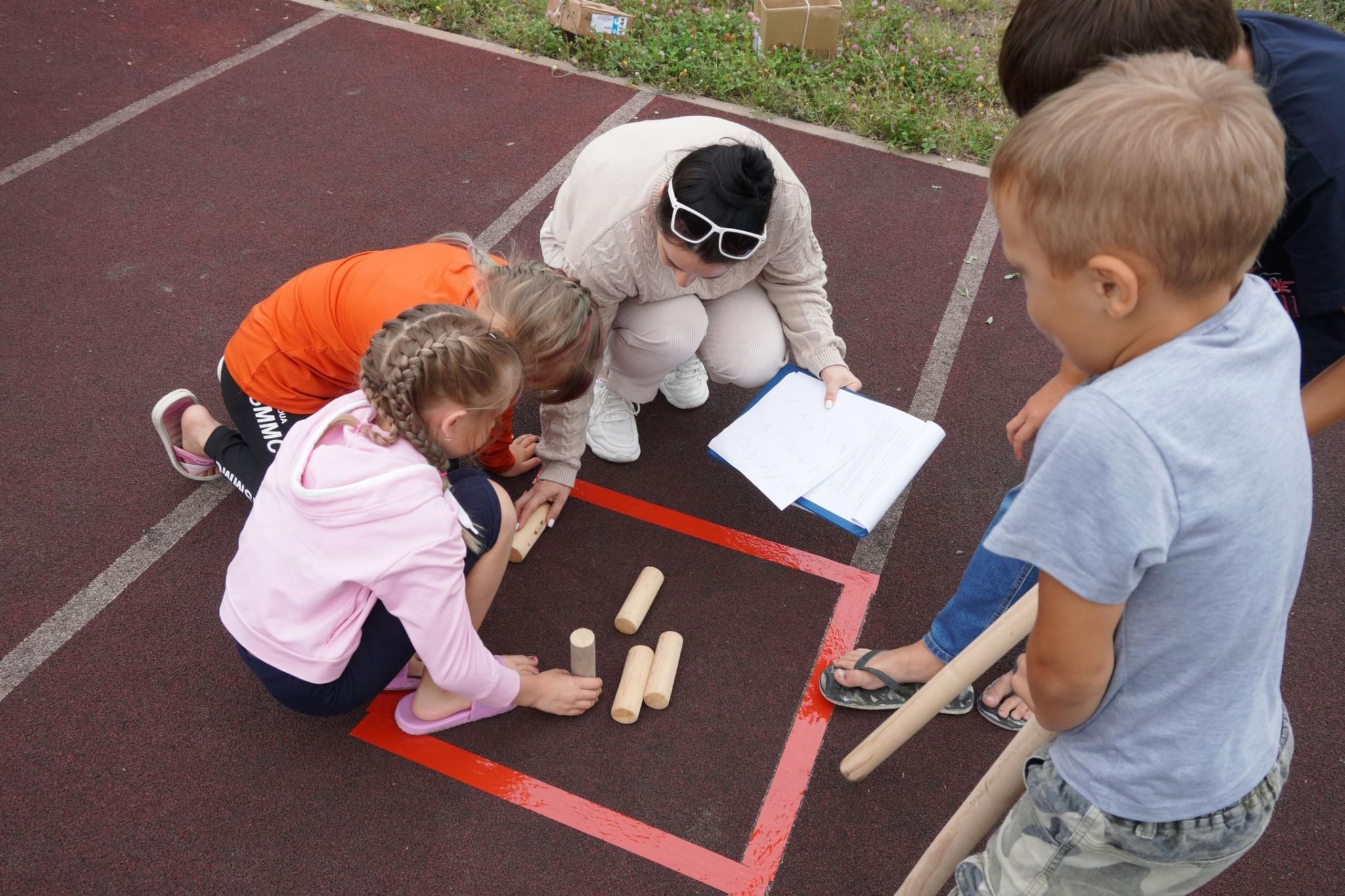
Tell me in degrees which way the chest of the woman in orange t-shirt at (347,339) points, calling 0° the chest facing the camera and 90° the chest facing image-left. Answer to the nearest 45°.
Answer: approximately 270°

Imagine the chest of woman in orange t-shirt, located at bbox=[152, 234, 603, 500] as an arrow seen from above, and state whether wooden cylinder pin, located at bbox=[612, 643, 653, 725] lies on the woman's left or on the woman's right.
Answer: on the woman's right

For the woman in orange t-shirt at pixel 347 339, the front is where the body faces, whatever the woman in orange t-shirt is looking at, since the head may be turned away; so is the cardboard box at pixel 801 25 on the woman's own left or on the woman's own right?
on the woman's own left

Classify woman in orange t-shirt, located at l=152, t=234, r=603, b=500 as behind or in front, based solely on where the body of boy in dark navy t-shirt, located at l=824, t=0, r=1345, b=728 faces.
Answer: in front

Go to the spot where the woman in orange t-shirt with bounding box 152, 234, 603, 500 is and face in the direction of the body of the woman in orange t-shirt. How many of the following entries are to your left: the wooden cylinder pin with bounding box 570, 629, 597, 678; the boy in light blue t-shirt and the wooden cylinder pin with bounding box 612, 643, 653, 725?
0

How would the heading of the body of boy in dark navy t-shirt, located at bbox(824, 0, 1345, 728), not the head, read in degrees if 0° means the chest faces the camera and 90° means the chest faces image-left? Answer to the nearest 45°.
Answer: approximately 90°

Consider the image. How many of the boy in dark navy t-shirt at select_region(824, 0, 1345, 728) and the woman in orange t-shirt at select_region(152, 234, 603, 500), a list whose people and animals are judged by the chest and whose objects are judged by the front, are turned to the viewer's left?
1

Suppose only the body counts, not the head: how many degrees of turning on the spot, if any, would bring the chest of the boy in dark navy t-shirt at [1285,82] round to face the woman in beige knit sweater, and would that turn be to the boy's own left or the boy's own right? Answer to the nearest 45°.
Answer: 0° — they already face them
